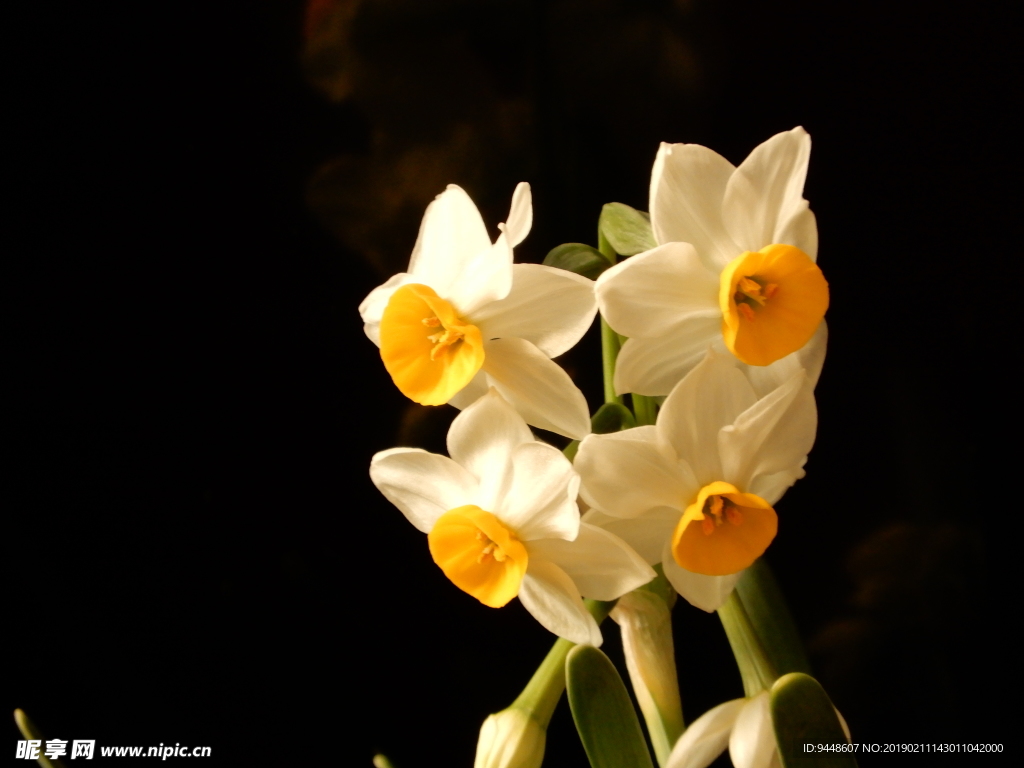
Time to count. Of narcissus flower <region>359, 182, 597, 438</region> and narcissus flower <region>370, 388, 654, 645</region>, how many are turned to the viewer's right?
0

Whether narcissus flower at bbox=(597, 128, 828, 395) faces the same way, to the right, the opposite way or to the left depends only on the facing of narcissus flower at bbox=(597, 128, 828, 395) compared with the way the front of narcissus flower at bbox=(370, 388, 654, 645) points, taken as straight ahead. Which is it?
to the left

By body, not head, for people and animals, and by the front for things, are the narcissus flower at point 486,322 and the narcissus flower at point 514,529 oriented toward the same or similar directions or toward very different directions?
same or similar directions

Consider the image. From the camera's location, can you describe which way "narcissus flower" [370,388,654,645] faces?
facing the viewer and to the left of the viewer

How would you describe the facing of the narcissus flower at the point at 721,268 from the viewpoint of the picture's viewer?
facing the viewer and to the right of the viewer

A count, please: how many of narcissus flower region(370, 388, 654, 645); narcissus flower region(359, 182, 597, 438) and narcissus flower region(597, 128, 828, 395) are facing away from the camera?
0

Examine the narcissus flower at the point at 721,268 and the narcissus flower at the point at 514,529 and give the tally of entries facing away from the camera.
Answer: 0

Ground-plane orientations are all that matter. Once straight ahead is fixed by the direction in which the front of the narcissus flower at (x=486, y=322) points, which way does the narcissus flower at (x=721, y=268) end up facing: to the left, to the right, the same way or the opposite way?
to the left
